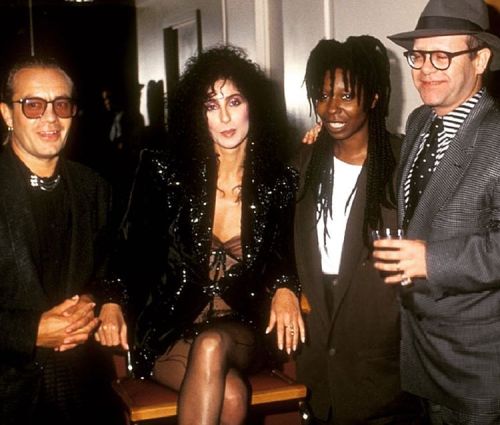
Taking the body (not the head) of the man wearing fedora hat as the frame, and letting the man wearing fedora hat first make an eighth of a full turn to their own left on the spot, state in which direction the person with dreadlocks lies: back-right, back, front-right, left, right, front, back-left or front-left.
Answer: back-right

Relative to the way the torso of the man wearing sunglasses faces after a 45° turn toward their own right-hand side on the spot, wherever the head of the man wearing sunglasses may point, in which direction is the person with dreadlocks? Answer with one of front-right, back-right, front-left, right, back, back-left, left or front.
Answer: left

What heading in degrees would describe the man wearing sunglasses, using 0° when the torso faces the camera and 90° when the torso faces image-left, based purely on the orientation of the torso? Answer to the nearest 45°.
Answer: approximately 315°

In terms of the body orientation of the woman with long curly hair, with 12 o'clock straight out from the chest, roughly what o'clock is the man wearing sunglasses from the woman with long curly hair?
The man wearing sunglasses is roughly at 2 o'clock from the woman with long curly hair.

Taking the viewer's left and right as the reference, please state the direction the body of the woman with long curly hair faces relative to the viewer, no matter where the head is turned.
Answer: facing the viewer

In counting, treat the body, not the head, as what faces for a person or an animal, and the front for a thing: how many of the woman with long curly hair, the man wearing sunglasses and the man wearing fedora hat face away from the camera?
0

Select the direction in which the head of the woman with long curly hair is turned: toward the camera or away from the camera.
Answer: toward the camera

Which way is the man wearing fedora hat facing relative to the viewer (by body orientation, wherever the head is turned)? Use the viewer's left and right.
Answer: facing the viewer and to the left of the viewer
